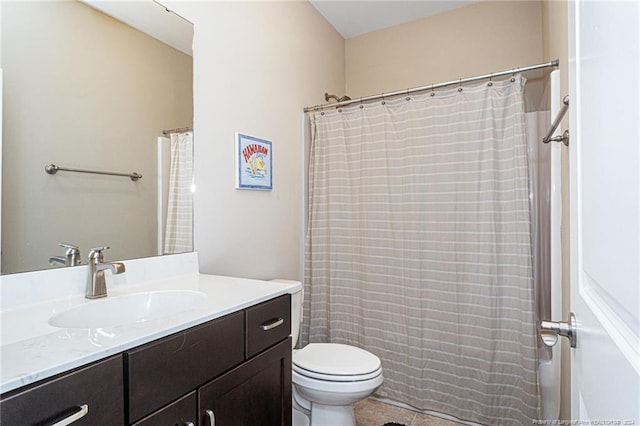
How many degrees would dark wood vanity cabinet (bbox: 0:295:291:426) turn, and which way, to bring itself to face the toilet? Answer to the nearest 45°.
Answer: approximately 90° to its left

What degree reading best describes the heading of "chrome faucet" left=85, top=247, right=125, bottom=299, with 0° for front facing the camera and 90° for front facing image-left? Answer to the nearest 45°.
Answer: approximately 315°

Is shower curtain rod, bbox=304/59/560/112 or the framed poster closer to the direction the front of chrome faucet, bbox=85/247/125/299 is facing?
the shower curtain rod

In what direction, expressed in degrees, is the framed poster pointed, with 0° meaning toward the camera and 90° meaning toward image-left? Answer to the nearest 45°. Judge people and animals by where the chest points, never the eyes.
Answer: approximately 315°

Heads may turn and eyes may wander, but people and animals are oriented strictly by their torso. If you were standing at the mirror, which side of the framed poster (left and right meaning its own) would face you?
right

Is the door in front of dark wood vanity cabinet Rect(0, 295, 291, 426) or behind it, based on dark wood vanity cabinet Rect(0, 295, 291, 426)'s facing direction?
in front

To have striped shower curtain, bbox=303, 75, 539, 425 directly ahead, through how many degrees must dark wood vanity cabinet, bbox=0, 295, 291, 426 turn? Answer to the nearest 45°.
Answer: approximately 45° to its left

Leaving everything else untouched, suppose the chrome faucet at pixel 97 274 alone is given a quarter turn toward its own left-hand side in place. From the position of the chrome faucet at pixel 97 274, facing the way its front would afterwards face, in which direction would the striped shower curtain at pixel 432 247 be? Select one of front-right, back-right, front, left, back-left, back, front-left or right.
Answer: front-right

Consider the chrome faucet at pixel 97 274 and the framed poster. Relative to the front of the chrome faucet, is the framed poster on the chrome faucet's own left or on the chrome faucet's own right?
on the chrome faucet's own left

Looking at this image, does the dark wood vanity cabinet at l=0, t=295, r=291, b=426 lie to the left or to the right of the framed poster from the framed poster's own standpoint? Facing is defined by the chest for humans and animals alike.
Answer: on its right
